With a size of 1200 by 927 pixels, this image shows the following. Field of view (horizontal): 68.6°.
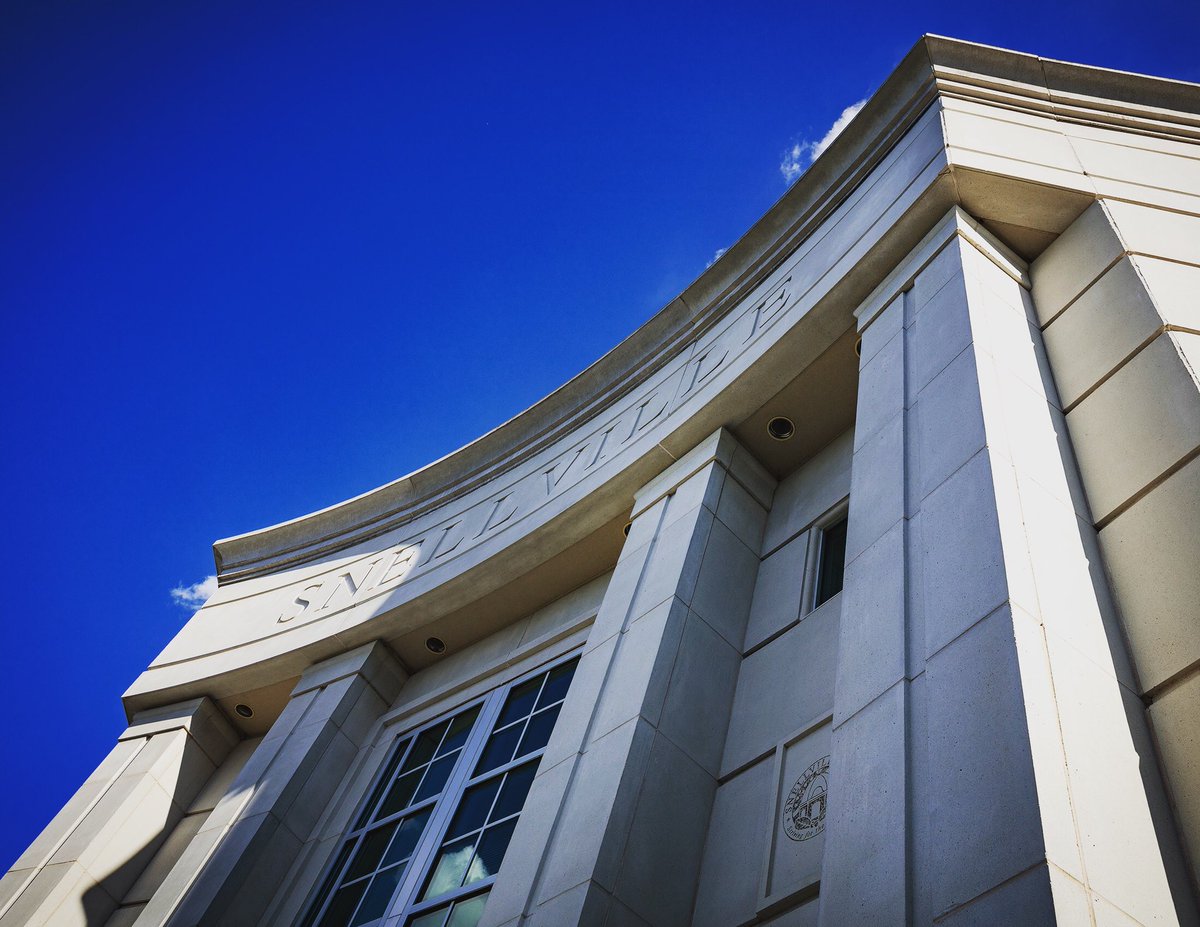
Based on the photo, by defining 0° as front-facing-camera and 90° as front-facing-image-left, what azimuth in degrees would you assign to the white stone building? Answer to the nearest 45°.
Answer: approximately 45°
